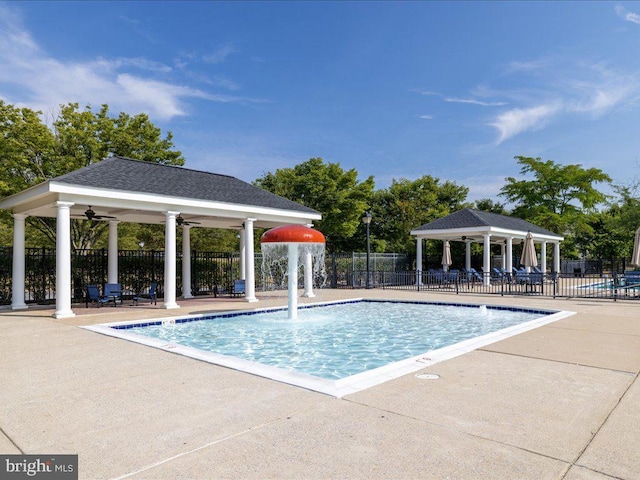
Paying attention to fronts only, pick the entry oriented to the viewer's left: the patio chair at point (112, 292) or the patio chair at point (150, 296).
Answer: the patio chair at point (150, 296)

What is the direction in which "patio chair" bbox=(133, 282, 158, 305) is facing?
to the viewer's left

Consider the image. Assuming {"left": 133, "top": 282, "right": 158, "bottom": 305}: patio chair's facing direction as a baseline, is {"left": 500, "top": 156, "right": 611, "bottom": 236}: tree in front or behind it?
behind

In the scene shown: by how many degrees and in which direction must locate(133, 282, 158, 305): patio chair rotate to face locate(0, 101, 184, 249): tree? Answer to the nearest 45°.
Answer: approximately 45° to its right

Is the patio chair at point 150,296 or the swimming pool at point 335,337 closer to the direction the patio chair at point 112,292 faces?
the swimming pool

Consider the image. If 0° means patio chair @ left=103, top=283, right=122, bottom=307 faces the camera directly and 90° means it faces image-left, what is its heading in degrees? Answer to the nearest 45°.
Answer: approximately 315°

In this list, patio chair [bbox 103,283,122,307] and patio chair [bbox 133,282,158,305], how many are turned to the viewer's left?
1
